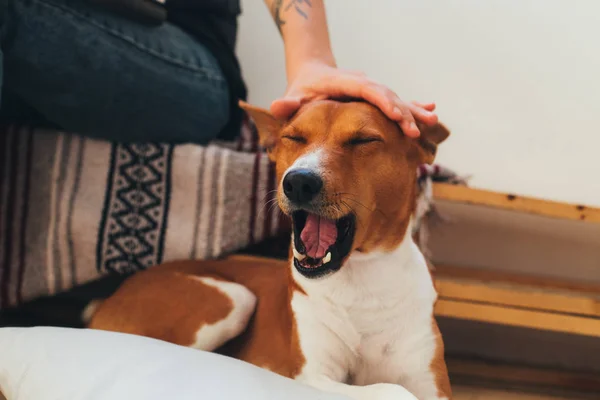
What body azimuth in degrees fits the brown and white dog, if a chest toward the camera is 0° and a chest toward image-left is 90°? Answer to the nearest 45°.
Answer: approximately 315°

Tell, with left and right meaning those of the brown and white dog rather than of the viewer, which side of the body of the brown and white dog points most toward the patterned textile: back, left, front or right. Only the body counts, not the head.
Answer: back
